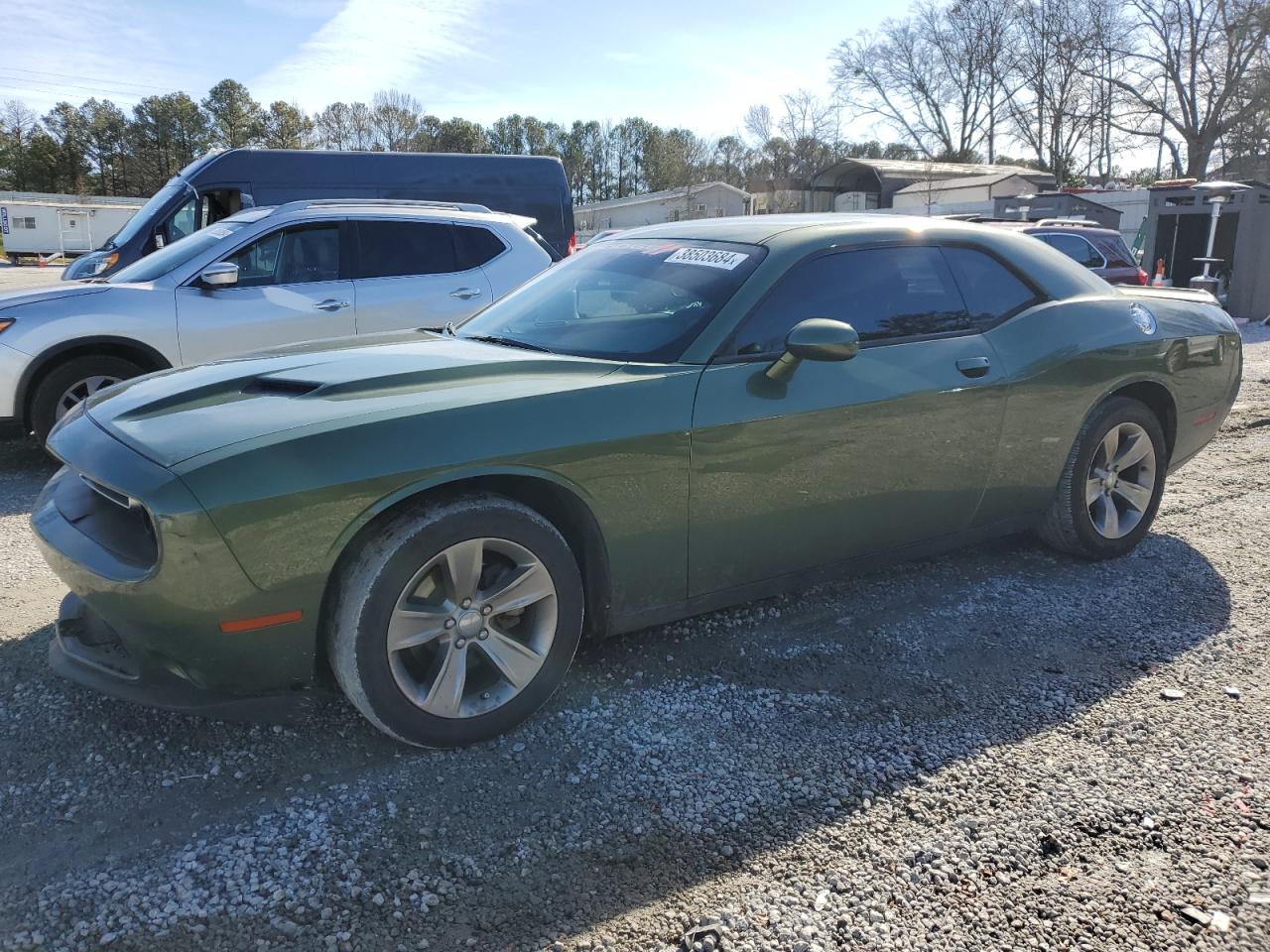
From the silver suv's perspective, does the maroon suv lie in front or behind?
behind

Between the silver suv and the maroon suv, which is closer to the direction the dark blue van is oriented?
the silver suv

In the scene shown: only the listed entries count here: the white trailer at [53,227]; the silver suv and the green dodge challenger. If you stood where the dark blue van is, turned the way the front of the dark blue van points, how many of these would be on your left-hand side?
2

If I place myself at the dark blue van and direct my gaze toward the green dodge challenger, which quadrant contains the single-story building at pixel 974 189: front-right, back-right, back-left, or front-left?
back-left

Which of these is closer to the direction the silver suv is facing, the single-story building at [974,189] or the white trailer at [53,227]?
the white trailer

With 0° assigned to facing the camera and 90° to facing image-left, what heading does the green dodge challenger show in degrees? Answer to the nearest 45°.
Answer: approximately 45°

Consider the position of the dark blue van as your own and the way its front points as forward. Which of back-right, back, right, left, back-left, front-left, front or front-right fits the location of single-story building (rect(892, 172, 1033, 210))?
back-right

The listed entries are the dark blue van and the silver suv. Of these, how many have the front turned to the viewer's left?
2

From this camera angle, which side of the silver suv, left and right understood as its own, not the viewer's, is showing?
left

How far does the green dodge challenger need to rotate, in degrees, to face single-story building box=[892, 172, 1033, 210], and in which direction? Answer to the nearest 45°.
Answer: approximately 135° to its right

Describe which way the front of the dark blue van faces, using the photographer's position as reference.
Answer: facing to the left of the viewer

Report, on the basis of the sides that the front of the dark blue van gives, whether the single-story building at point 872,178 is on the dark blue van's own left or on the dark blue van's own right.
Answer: on the dark blue van's own right

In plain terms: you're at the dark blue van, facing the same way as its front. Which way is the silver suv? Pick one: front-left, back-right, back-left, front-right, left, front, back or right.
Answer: left

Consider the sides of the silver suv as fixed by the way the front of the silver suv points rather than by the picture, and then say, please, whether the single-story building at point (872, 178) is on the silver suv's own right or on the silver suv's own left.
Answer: on the silver suv's own right

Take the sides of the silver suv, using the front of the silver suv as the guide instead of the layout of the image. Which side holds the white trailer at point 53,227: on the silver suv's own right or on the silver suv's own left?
on the silver suv's own right
